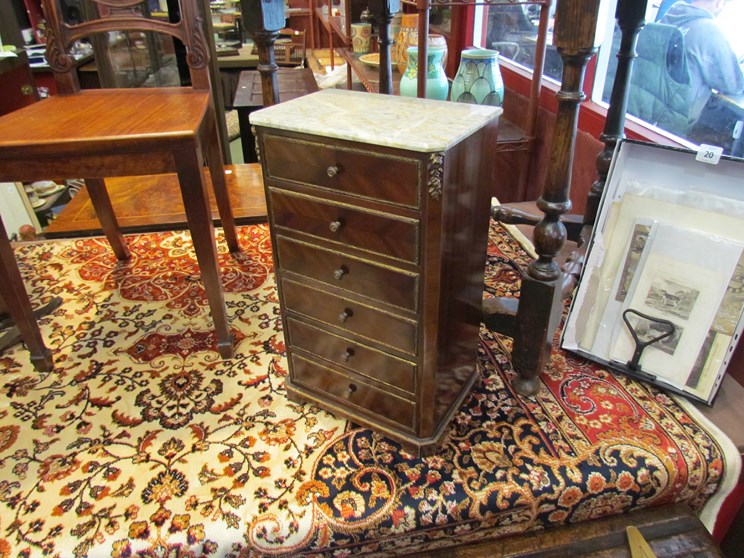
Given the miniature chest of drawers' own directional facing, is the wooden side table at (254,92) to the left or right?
on its right

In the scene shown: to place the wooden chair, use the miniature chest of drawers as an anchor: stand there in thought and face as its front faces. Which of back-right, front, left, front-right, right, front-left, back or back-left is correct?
right

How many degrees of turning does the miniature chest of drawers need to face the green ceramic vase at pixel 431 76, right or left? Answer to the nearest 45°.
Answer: approximately 135° to its right

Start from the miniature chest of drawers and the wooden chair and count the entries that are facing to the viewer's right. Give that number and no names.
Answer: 0

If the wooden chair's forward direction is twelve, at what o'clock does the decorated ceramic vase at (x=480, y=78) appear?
The decorated ceramic vase is roughly at 9 o'clock from the wooden chair.

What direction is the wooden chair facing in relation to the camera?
toward the camera

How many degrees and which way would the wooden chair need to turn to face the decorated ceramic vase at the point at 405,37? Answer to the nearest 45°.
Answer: approximately 135° to its left

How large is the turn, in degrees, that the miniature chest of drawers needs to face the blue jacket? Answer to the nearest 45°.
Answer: approximately 180°

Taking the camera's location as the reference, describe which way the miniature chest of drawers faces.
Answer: facing the viewer and to the left of the viewer

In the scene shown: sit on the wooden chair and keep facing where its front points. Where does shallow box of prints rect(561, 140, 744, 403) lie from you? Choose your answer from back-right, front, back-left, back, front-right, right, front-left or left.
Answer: front-left
